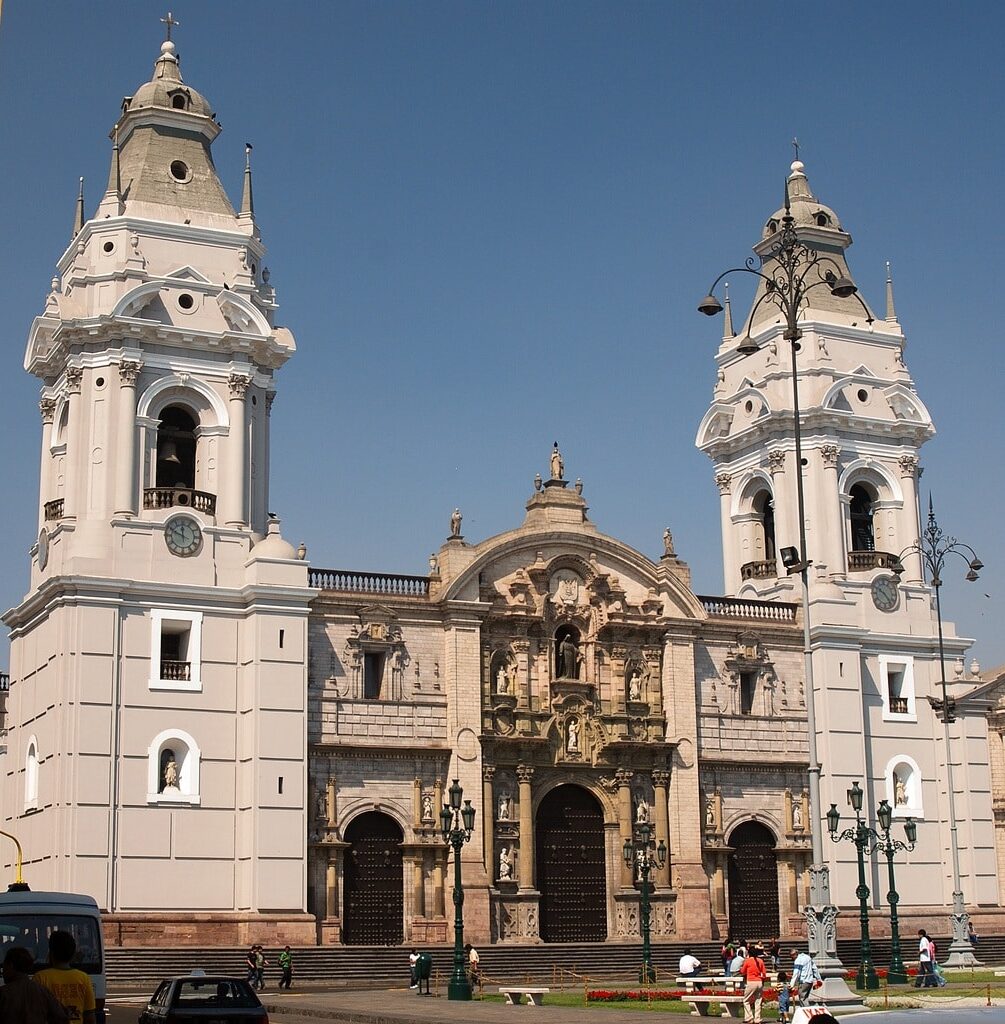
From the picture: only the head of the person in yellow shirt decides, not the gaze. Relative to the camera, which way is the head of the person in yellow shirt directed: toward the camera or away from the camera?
away from the camera

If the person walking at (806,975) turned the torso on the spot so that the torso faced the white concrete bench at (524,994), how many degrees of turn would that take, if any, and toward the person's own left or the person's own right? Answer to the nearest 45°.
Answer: approximately 45° to the person's own right

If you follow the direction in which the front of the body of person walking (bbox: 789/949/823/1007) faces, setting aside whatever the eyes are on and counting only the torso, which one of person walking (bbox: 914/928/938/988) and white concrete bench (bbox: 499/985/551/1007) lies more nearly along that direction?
the white concrete bench

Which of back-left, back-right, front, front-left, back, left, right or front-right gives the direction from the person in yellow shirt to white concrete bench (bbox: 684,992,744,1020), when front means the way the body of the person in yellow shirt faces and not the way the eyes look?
front-right

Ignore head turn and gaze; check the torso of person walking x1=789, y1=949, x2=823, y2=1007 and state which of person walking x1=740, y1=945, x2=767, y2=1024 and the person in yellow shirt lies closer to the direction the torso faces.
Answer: the person walking

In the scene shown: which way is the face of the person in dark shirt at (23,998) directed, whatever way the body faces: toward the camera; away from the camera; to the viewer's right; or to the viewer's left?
away from the camera

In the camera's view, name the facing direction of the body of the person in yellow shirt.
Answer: away from the camera
